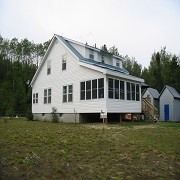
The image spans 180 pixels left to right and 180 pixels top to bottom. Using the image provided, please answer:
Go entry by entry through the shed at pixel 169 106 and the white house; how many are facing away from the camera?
0

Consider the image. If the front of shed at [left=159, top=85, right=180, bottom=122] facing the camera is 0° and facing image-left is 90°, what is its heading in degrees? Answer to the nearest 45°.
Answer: approximately 45°

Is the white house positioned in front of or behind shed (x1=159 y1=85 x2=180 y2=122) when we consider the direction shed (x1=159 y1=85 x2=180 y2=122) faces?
in front
